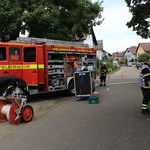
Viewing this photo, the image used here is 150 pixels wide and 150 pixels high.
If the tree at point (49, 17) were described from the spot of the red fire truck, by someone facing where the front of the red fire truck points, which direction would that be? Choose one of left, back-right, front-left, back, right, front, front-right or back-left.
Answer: back-right

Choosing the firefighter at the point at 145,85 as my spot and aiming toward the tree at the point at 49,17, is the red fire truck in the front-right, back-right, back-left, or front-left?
front-left

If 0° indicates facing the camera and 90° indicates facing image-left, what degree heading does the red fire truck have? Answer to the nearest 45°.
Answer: approximately 45°

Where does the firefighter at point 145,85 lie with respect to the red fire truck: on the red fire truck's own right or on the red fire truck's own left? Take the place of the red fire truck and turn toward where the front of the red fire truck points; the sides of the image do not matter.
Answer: on the red fire truck's own left

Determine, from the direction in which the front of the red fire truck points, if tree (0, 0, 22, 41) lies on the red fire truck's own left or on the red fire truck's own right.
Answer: on the red fire truck's own right

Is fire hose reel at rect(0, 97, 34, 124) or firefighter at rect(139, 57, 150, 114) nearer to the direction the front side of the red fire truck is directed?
the fire hose reel
